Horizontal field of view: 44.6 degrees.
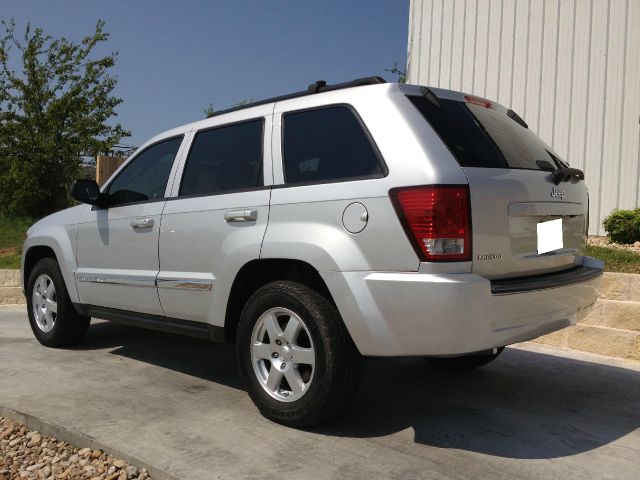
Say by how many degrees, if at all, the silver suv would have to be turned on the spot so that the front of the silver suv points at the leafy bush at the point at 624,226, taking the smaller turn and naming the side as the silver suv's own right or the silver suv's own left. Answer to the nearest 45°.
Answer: approximately 90° to the silver suv's own right

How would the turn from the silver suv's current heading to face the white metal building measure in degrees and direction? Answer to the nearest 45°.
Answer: approximately 90° to its right

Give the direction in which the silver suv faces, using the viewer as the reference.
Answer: facing away from the viewer and to the left of the viewer
